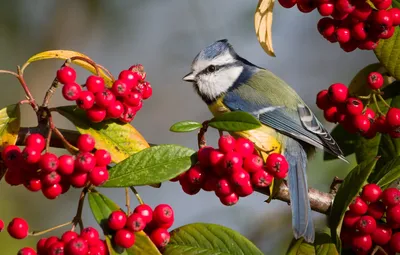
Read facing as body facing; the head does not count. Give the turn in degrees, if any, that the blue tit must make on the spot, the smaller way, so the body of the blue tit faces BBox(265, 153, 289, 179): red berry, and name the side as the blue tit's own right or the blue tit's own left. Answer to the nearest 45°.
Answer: approximately 90° to the blue tit's own left

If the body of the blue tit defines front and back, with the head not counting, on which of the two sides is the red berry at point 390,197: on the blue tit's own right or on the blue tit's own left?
on the blue tit's own left

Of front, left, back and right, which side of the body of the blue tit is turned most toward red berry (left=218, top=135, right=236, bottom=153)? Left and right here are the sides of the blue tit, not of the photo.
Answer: left

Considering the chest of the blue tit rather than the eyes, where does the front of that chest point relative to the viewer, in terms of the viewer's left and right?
facing to the left of the viewer

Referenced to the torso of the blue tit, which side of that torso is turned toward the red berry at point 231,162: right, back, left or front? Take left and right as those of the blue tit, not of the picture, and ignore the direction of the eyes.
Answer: left

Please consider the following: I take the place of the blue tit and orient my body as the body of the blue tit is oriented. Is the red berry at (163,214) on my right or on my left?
on my left

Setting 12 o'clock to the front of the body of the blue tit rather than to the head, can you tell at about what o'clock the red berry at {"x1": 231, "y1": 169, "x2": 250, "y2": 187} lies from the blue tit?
The red berry is roughly at 9 o'clock from the blue tit.
